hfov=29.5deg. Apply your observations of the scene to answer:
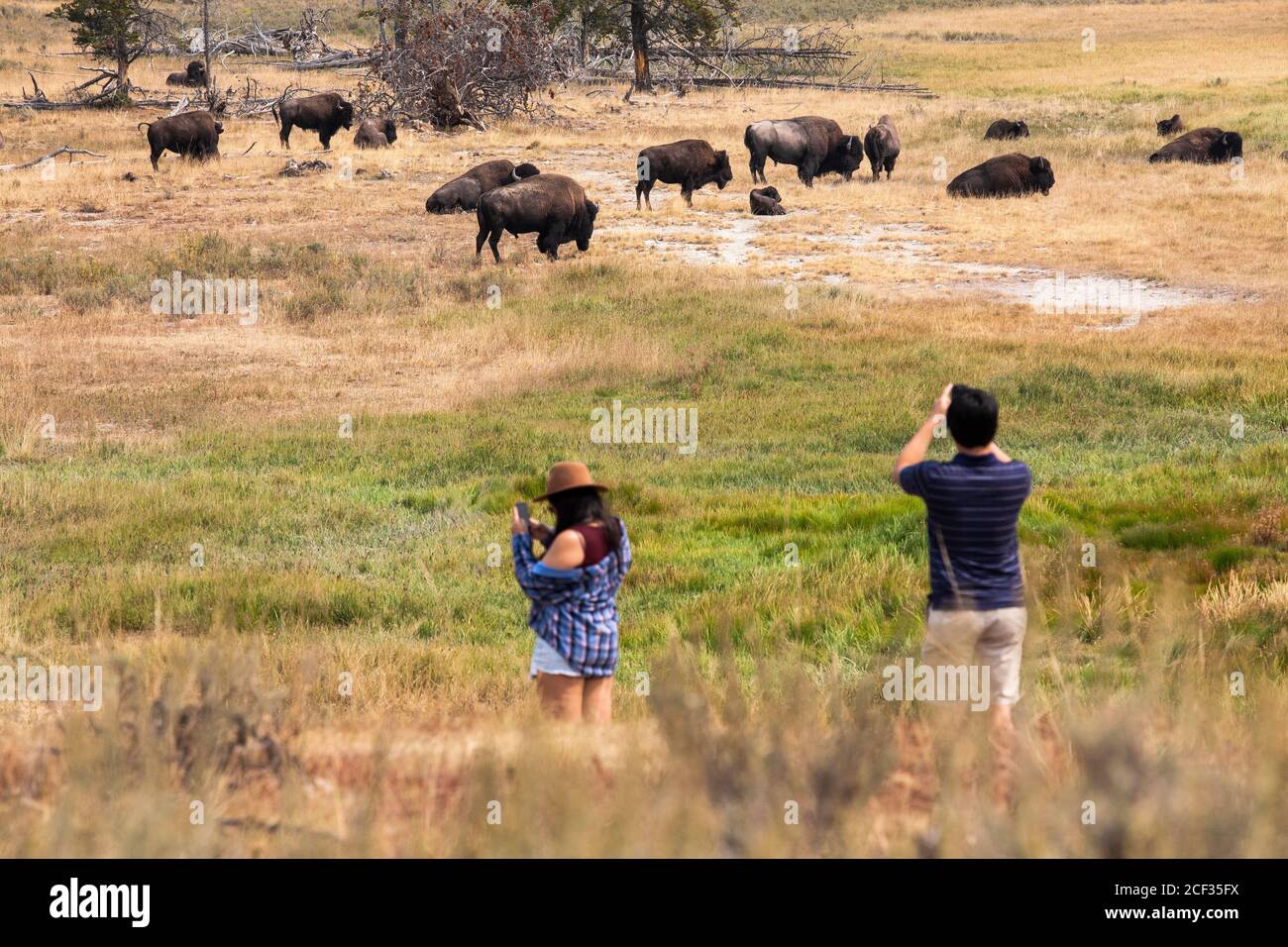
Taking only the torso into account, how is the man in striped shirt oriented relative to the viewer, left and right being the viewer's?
facing away from the viewer

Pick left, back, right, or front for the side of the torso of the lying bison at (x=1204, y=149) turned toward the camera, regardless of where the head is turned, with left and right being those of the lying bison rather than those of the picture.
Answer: right

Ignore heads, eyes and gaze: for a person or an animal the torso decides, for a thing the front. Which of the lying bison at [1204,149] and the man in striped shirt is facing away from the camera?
the man in striped shirt

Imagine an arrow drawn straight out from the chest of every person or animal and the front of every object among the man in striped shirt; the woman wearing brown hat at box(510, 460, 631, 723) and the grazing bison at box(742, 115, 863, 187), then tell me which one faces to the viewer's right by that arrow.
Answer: the grazing bison

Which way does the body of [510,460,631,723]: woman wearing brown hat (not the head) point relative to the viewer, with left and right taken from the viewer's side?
facing away from the viewer and to the left of the viewer

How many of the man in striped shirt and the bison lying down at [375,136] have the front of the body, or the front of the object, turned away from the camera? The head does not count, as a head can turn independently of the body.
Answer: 1

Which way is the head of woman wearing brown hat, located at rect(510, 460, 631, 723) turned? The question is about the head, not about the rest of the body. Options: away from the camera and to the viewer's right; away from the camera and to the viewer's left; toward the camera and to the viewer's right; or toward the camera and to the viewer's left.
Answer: away from the camera and to the viewer's left

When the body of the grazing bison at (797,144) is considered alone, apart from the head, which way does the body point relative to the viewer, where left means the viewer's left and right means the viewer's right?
facing to the right of the viewer
